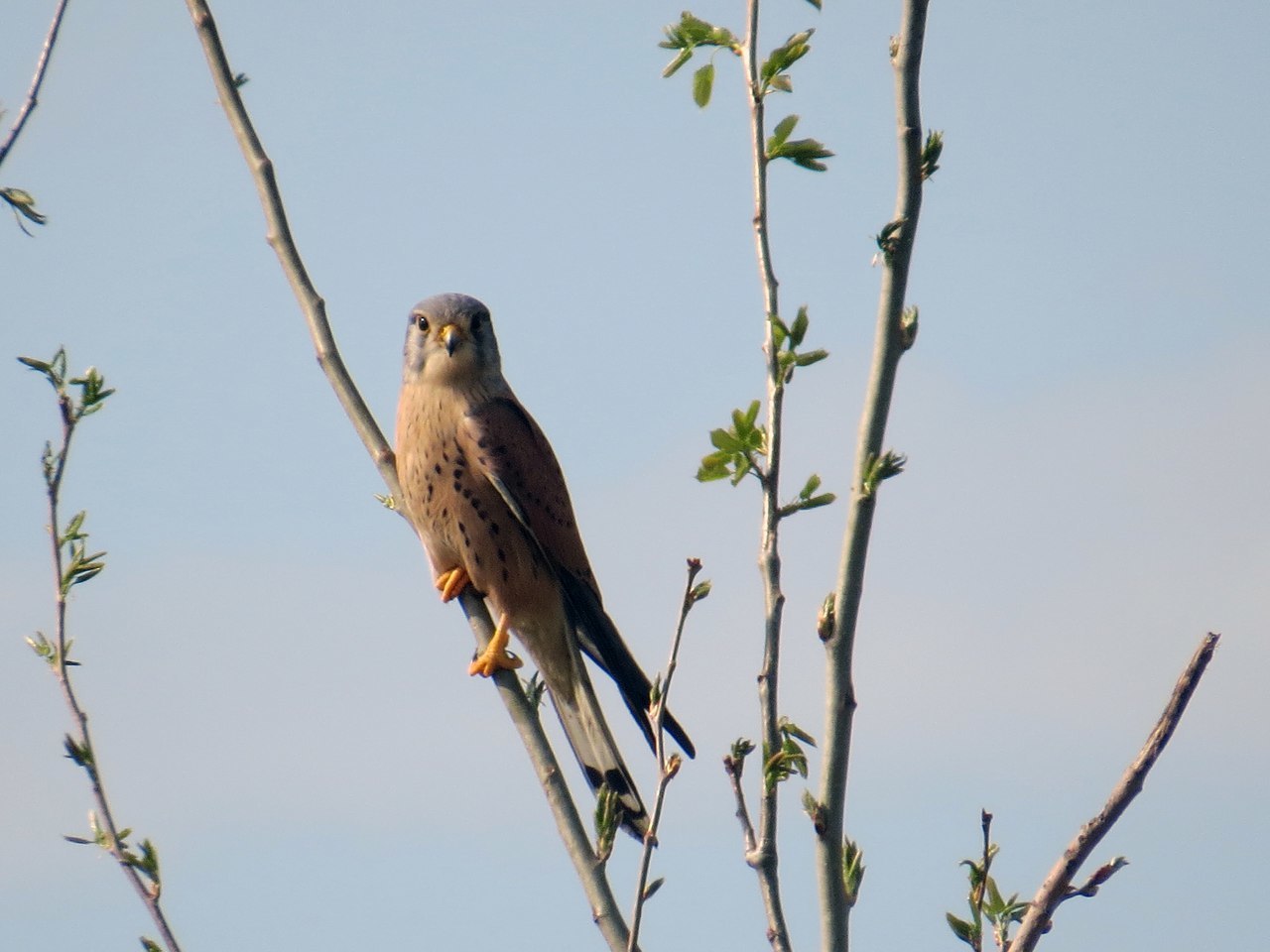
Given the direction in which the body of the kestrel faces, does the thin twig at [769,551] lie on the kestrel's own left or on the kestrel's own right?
on the kestrel's own left

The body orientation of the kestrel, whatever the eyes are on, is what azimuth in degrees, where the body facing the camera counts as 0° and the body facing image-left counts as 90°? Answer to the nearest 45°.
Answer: approximately 45°

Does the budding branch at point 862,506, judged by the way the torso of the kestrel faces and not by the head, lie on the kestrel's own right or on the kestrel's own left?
on the kestrel's own left
